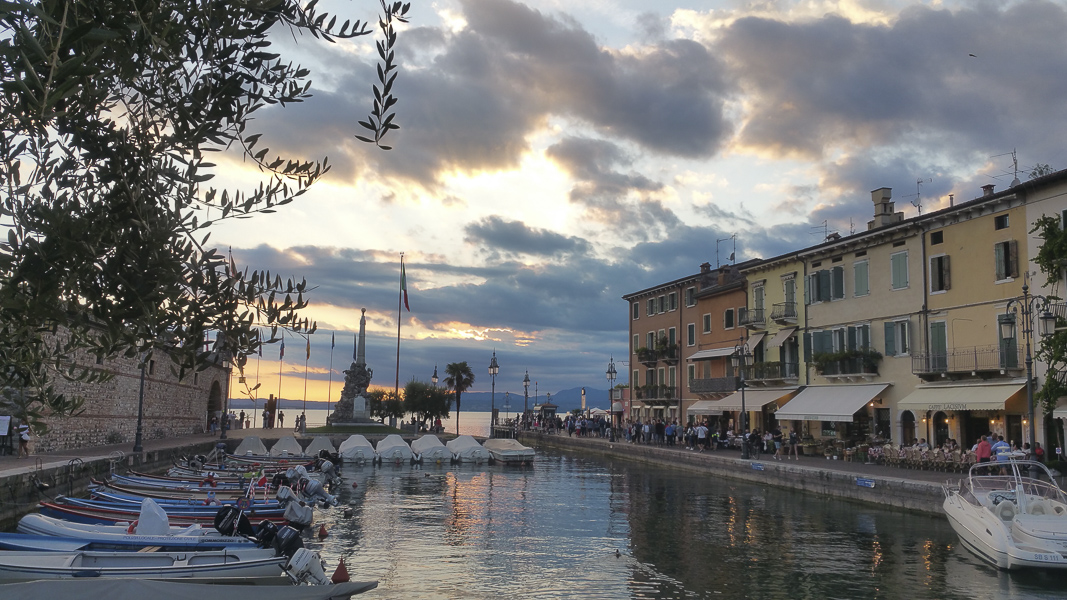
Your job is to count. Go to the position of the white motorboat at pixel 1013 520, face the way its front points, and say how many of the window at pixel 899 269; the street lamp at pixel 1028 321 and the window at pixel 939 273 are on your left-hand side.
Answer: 0

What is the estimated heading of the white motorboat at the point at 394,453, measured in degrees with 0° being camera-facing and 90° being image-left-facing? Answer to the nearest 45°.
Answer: approximately 180°

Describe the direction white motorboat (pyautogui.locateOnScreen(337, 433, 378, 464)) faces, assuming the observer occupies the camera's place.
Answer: facing away from the viewer

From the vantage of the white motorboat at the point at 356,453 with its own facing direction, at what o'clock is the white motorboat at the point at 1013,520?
the white motorboat at the point at 1013,520 is roughly at 5 o'clock from the white motorboat at the point at 356,453.

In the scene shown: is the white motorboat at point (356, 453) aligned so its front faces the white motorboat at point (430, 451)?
no

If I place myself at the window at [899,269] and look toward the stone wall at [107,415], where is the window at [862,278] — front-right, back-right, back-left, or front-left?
front-right

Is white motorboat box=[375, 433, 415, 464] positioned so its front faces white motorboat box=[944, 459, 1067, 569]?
no

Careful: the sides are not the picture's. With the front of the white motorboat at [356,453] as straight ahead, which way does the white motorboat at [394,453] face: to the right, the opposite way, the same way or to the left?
the same way

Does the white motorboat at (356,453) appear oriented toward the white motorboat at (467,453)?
no

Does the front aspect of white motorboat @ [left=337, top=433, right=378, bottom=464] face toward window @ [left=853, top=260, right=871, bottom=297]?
no

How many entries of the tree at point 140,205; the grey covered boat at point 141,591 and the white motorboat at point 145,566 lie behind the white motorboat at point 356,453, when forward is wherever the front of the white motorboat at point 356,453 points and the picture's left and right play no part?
3

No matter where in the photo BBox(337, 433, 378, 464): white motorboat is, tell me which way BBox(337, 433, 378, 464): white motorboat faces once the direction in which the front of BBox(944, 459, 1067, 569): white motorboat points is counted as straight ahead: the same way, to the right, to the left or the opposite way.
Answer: the same way

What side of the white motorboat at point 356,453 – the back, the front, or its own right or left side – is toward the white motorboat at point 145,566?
back

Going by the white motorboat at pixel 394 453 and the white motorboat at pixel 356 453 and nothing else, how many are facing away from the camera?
2

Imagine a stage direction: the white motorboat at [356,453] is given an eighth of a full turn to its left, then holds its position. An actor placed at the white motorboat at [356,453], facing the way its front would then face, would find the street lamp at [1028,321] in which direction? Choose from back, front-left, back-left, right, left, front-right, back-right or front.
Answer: back
